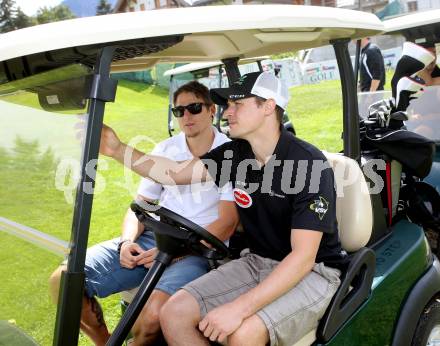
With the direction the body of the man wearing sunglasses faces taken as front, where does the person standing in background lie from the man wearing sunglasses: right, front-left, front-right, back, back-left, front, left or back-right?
back

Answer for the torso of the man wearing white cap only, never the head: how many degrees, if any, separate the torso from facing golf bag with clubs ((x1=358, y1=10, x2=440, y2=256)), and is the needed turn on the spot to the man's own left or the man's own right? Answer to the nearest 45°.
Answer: approximately 180°

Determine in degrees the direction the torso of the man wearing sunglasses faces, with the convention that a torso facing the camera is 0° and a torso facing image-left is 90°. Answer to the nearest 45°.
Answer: approximately 45°

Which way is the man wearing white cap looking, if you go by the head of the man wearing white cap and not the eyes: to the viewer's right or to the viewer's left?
to the viewer's left

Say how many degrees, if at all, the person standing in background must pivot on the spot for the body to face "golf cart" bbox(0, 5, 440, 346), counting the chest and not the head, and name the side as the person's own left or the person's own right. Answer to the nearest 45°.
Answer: approximately 45° to the person's own left

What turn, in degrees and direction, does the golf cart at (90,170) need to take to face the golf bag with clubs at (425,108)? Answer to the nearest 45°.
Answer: approximately 180°
